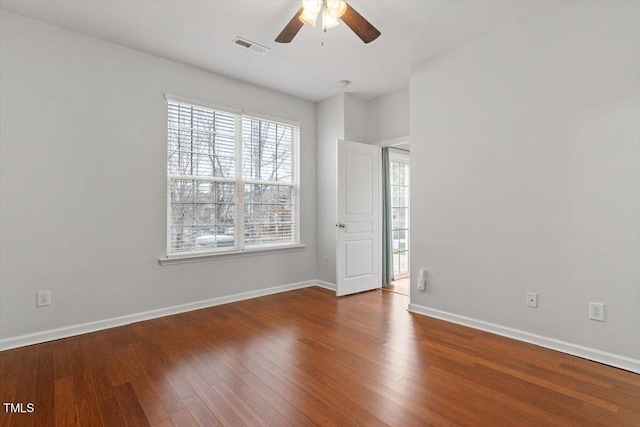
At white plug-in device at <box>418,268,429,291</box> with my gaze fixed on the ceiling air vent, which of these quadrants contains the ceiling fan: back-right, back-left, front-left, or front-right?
front-left

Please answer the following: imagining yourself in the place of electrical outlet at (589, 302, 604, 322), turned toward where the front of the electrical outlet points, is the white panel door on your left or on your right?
on your right

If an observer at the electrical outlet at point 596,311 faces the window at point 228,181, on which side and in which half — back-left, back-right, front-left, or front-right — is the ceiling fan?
front-left

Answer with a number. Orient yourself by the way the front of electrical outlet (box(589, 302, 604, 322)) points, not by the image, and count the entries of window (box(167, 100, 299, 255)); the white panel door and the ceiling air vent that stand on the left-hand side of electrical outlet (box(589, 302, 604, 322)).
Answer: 0

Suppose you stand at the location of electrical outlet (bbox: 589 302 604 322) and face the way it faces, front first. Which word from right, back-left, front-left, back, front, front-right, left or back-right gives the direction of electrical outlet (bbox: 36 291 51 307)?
front-right

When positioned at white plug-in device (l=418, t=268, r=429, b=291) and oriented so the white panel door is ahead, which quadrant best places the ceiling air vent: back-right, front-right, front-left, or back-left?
front-left

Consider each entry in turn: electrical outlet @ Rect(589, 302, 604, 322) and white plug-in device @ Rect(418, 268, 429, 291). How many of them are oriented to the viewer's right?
0

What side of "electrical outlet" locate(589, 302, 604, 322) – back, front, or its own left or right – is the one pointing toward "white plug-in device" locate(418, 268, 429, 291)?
right

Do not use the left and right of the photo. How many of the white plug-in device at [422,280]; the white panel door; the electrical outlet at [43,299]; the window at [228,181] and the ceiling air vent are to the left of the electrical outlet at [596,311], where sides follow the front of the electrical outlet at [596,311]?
0

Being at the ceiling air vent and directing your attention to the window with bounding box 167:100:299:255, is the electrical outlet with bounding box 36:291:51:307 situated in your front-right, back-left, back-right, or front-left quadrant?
front-left

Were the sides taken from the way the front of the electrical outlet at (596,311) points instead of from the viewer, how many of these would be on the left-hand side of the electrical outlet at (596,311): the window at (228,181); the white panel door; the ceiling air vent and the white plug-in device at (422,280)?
0

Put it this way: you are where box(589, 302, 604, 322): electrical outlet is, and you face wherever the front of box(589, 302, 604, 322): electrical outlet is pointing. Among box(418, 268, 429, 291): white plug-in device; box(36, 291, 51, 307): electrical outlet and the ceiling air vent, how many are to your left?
0

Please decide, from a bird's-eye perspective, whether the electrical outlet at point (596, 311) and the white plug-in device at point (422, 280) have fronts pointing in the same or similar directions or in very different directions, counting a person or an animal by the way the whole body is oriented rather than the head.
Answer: same or similar directions

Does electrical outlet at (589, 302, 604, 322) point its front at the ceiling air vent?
no

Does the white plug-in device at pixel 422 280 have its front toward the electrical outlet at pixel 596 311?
no

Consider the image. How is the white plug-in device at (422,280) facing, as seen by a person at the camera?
facing the viewer and to the left of the viewer

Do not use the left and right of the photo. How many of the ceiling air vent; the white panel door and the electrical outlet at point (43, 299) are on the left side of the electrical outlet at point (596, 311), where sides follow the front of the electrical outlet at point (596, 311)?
0
